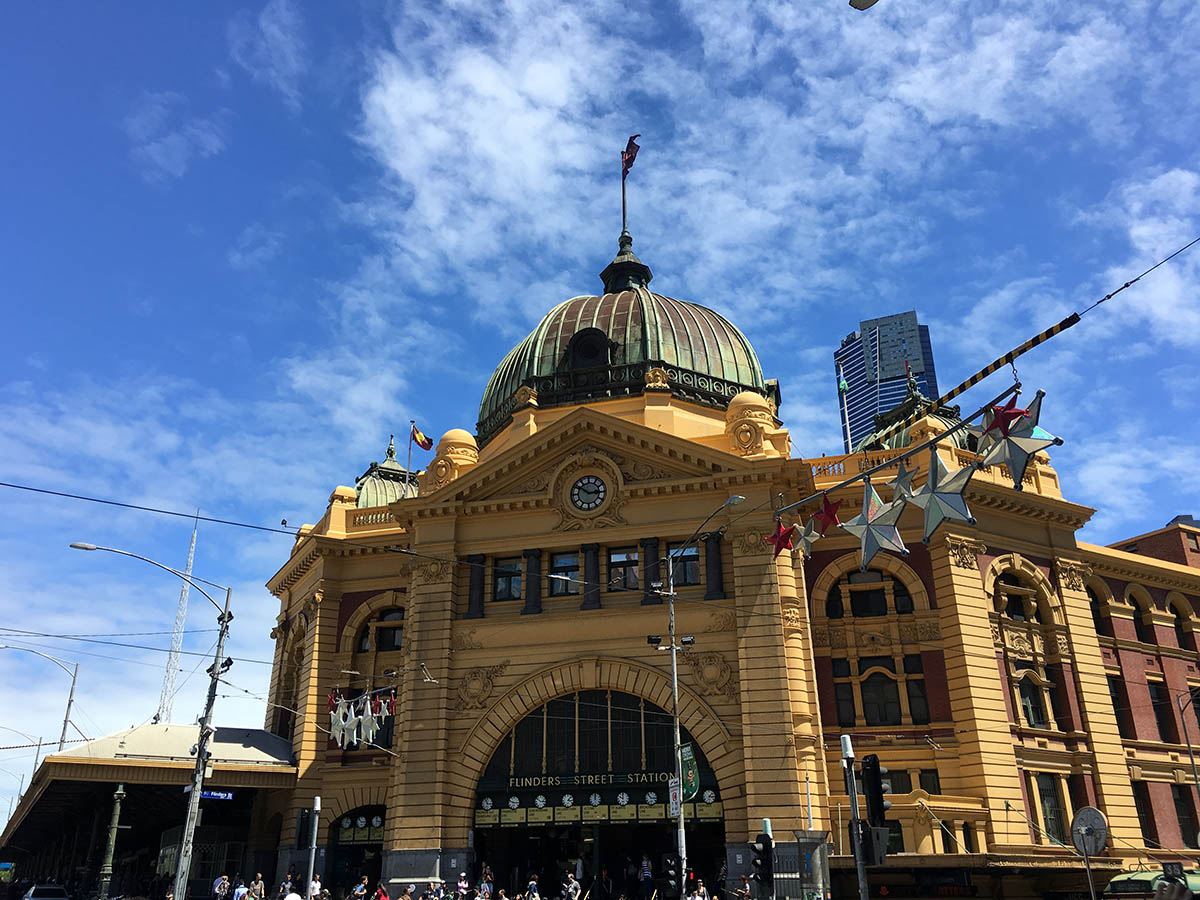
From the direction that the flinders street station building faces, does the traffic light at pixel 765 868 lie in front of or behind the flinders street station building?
in front

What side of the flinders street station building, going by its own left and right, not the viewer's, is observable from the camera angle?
front

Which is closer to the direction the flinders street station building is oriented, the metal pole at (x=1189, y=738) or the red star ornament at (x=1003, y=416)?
the red star ornament

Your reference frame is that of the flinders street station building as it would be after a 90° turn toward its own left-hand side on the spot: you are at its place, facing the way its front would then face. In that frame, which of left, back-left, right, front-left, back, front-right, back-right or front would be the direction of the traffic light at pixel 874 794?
right

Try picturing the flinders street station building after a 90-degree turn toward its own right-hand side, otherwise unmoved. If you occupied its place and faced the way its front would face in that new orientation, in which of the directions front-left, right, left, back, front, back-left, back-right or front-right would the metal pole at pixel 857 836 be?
left

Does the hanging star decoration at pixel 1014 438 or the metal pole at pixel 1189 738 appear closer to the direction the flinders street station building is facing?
the hanging star decoration

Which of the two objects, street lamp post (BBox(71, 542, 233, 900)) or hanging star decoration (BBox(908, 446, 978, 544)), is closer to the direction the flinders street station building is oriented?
the hanging star decoration

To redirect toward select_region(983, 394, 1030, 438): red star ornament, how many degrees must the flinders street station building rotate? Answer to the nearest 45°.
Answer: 0° — it already faces it

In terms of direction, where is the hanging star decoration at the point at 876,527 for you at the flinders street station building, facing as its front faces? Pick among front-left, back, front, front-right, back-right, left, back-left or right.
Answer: front

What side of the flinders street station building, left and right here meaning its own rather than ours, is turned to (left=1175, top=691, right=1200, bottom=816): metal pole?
left

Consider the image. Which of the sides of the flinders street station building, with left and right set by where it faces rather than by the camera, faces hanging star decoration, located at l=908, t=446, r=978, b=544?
front

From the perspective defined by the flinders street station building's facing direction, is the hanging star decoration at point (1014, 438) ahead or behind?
ahead

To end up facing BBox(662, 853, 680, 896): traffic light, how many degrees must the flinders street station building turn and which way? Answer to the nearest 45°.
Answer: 0° — it already faces it

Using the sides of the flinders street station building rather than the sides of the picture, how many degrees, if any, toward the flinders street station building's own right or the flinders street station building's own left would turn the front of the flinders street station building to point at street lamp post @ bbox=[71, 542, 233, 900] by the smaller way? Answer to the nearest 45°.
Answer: approximately 45° to the flinders street station building's own right

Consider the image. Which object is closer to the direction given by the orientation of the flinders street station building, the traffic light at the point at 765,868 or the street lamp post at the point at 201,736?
the traffic light
